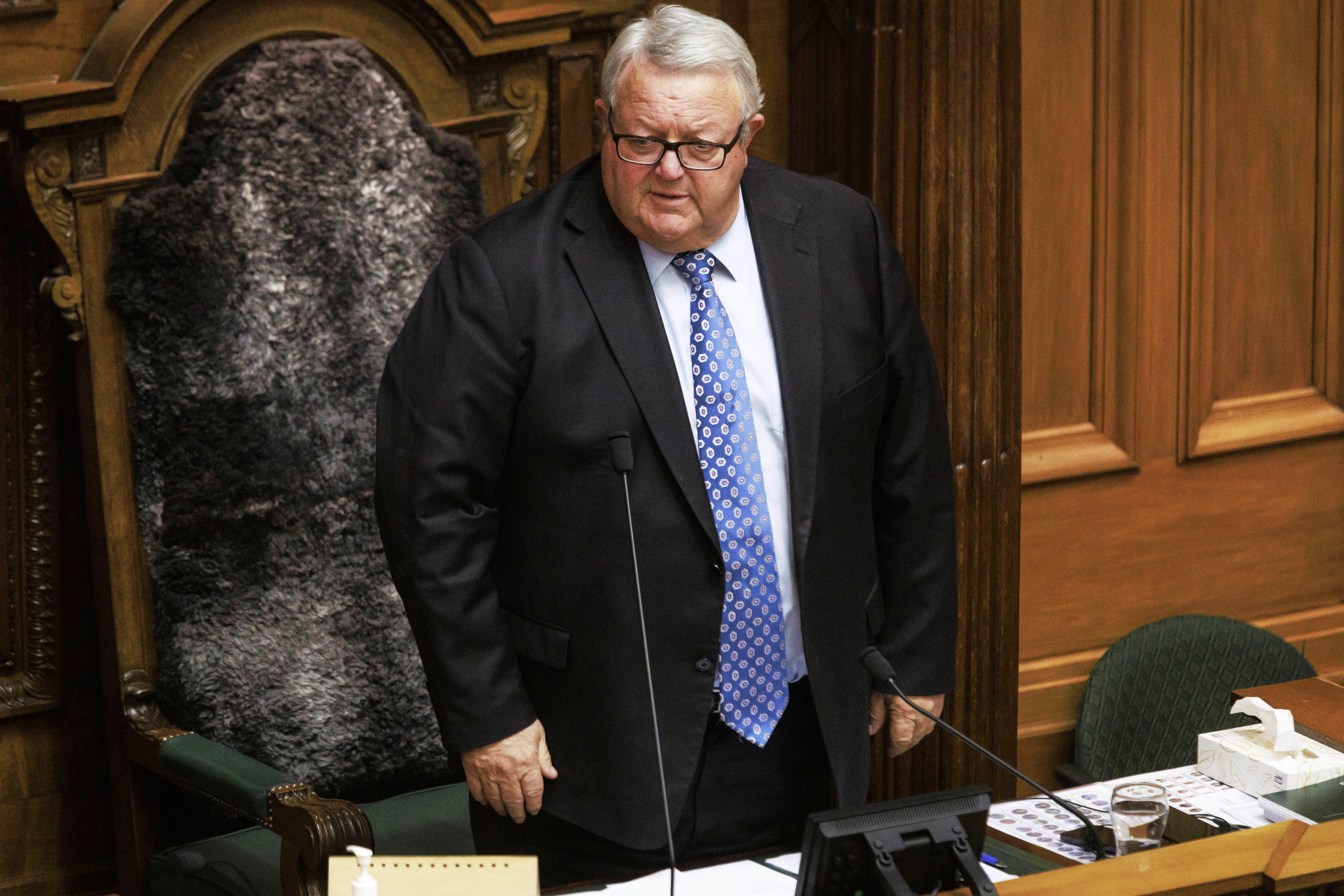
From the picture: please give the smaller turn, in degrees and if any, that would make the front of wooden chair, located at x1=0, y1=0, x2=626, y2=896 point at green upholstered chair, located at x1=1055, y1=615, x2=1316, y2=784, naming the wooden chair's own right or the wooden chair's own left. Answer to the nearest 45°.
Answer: approximately 45° to the wooden chair's own left

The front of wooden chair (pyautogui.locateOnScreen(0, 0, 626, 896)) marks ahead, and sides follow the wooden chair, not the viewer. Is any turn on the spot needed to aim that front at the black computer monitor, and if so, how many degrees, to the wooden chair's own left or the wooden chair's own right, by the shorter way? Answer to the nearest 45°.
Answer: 0° — it already faces it

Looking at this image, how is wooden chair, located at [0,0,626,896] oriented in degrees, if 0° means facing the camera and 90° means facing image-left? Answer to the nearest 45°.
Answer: approximately 315°

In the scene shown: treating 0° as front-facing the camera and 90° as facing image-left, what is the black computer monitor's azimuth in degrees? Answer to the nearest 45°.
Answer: approximately 135°

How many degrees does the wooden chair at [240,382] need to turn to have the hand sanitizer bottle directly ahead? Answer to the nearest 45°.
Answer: approximately 45° to its right

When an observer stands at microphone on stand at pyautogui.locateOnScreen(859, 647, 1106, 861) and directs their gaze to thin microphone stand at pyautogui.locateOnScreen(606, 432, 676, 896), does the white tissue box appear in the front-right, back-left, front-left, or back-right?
back-right

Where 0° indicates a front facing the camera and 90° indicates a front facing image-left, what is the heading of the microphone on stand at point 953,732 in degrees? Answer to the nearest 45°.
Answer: approximately 90°

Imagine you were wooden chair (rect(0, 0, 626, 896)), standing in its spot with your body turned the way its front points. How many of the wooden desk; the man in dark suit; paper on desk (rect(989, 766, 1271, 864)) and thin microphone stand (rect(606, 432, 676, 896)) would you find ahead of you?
4

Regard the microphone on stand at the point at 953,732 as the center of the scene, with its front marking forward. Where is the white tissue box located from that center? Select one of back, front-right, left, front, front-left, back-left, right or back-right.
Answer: back-right

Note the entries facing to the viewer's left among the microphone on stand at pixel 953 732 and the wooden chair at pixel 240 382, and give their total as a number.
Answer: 1
